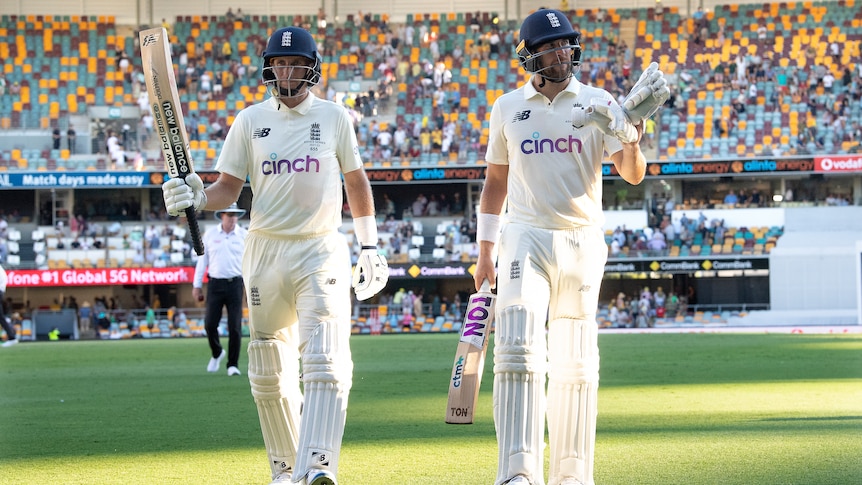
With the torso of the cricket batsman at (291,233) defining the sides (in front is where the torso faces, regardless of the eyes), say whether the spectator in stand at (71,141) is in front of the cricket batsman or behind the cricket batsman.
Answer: behind

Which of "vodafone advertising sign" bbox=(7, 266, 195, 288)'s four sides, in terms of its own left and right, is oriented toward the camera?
front

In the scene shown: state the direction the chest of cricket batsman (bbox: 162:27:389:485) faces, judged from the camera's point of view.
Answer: toward the camera

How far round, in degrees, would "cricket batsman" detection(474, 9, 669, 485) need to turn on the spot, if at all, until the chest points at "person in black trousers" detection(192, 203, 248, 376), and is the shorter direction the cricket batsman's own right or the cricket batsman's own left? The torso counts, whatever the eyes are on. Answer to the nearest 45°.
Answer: approximately 135° to the cricket batsman's own right

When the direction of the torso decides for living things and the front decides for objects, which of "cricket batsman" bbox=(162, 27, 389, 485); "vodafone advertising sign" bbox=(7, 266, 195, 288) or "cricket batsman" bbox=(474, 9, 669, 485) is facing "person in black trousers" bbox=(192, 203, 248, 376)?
the vodafone advertising sign

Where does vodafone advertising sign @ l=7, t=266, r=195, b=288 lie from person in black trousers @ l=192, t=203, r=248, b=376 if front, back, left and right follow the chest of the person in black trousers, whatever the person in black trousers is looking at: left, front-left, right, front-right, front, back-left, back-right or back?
back

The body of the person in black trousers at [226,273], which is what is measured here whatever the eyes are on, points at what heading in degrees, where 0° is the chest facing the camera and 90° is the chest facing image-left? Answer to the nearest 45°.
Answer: approximately 0°

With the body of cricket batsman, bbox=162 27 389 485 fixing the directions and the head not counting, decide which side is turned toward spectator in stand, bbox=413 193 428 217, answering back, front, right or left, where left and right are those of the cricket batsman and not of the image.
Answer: back

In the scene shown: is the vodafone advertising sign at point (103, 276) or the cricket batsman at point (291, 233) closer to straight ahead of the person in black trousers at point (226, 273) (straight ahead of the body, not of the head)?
the cricket batsman

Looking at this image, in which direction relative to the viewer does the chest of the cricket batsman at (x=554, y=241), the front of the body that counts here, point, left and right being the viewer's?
facing the viewer

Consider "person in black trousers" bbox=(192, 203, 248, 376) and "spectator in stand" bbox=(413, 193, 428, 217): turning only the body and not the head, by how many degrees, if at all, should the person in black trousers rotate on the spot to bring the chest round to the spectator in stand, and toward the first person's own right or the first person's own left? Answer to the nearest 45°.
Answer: approximately 180°

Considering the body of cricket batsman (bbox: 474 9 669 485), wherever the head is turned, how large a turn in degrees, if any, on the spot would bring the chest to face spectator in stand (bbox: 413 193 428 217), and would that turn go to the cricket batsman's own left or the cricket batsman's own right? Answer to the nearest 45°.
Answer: approximately 180°
